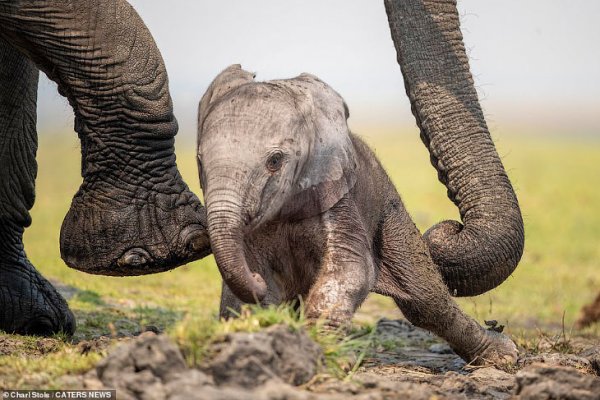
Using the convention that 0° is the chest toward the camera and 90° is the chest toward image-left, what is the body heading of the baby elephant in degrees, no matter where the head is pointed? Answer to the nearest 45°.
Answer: approximately 45°
